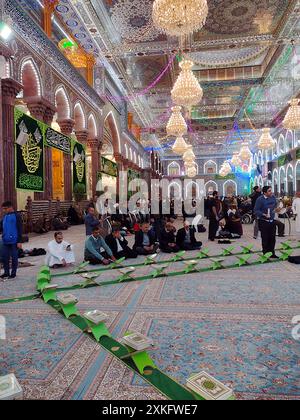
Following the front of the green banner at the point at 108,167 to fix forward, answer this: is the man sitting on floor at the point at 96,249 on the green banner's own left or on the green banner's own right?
on the green banner's own right

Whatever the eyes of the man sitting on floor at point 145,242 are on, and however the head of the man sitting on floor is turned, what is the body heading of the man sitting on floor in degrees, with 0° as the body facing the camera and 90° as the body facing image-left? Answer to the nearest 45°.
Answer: approximately 0°

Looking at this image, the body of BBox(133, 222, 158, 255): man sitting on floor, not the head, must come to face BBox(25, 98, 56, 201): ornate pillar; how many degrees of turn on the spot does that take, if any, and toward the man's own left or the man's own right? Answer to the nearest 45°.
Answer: approximately 135° to the man's own right

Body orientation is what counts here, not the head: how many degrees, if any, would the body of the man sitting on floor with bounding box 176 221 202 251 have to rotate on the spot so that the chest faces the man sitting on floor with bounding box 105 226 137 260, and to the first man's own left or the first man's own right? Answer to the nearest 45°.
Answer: approximately 90° to the first man's own right

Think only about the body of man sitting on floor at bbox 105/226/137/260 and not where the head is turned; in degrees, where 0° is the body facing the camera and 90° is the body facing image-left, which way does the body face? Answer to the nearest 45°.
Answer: approximately 315°

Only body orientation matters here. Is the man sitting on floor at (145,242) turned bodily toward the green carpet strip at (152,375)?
yes

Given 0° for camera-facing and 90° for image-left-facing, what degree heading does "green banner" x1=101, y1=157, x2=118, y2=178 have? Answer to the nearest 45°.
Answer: approximately 315°

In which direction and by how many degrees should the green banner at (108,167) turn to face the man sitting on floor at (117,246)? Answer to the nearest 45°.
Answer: approximately 45° to its right

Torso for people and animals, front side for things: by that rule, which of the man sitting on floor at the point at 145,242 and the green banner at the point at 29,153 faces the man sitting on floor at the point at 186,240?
the green banner

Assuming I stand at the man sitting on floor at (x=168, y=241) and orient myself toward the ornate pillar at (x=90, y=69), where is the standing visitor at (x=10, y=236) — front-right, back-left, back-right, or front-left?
back-left
